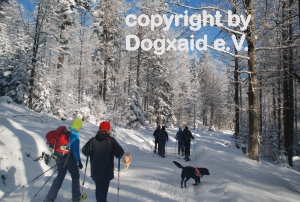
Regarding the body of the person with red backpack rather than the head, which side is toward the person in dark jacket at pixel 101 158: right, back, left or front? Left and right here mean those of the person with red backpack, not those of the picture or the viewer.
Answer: right

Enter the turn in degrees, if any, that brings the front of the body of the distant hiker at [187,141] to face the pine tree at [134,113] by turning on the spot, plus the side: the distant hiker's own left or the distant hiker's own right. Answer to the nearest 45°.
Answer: approximately 45° to the distant hiker's own left

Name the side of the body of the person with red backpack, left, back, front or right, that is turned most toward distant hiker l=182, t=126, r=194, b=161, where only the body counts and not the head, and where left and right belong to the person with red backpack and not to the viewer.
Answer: front

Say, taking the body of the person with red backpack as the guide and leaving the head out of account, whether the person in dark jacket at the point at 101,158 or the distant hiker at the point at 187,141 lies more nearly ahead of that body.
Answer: the distant hiker

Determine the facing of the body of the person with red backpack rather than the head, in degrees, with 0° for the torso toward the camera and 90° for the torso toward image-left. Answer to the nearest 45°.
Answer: approximately 225°

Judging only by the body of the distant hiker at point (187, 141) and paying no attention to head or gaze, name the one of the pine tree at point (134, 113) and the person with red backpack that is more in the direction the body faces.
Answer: the pine tree

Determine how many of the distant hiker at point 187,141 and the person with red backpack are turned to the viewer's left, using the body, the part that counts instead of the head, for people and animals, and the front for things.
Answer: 0

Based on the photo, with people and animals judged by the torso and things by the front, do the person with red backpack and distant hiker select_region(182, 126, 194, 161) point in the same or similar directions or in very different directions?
same or similar directions

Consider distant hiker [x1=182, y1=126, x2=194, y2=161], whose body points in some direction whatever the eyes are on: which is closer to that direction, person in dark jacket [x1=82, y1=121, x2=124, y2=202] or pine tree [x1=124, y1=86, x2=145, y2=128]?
the pine tree

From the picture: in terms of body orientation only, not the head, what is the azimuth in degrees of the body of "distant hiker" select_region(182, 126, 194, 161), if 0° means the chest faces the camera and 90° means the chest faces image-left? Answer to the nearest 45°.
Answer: approximately 180°

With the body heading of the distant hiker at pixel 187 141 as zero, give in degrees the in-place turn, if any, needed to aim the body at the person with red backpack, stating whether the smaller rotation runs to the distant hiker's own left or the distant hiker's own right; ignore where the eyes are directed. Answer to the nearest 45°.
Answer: approximately 180°

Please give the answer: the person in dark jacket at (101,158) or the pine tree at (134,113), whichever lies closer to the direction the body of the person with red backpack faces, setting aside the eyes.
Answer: the pine tree

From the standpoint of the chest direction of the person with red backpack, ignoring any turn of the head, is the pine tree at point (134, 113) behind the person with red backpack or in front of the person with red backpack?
in front

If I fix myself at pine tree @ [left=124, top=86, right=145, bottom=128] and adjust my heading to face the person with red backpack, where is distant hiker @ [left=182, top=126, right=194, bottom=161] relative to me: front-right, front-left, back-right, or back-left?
front-left
